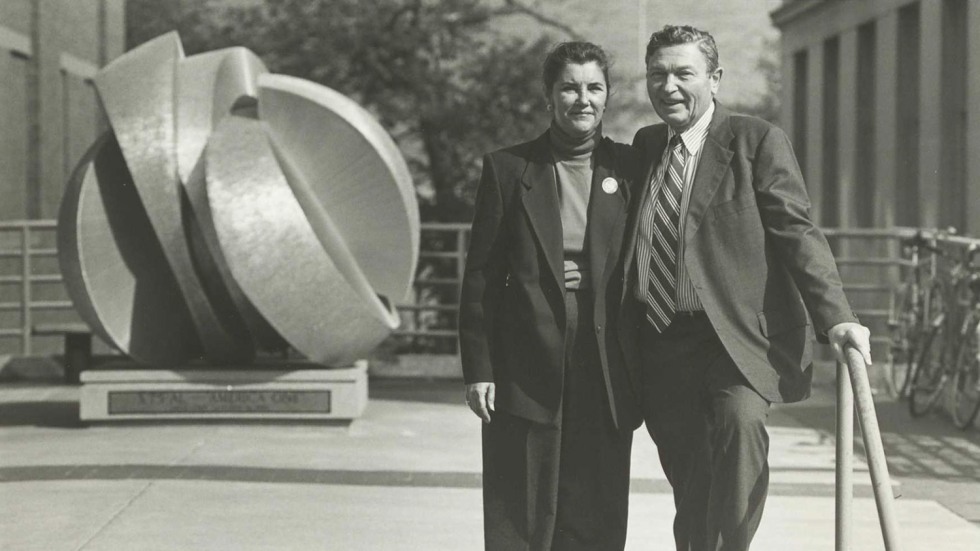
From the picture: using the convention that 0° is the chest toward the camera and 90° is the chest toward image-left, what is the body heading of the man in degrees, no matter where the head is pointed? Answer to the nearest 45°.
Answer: approximately 45°

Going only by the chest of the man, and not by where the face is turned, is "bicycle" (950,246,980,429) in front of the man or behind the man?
behind
